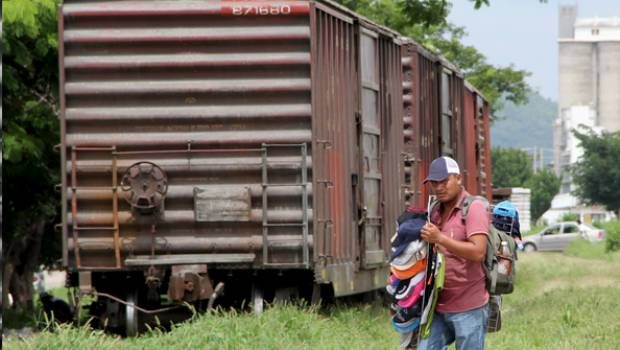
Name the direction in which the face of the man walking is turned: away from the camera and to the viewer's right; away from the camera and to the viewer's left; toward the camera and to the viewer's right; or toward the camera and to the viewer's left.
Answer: toward the camera and to the viewer's left

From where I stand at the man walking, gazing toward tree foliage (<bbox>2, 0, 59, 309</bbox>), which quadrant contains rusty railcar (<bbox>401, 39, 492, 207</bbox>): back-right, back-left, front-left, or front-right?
front-right

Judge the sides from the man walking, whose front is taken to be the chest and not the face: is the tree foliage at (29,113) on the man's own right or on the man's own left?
on the man's own right

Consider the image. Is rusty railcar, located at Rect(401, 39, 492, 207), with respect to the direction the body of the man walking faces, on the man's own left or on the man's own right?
on the man's own right

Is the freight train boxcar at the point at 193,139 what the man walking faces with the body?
no

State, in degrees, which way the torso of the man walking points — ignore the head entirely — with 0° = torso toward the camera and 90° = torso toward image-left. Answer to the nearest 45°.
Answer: approximately 45°
